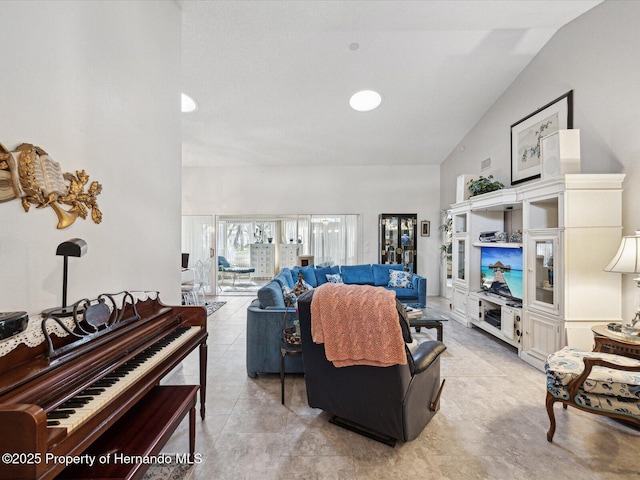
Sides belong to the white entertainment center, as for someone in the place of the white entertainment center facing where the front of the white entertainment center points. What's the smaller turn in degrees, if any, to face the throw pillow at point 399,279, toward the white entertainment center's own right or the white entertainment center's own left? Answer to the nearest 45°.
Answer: approximately 90° to the white entertainment center's own right

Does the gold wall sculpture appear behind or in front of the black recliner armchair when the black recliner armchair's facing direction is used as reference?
behind

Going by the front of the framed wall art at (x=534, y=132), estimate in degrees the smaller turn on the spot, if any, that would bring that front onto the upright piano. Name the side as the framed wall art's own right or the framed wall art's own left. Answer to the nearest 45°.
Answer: approximately 45° to the framed wall art's own left

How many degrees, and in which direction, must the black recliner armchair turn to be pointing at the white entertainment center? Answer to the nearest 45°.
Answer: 0° — it already faces it

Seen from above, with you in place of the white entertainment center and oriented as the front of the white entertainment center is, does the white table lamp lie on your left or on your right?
on your left

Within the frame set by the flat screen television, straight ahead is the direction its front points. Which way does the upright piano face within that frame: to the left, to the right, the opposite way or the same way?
the opposite way

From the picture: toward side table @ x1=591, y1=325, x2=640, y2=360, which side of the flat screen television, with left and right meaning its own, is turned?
left

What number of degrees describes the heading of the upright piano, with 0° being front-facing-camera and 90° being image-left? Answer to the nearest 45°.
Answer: approximately 315°

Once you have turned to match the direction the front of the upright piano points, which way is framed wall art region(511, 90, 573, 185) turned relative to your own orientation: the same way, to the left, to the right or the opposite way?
the opposite way
